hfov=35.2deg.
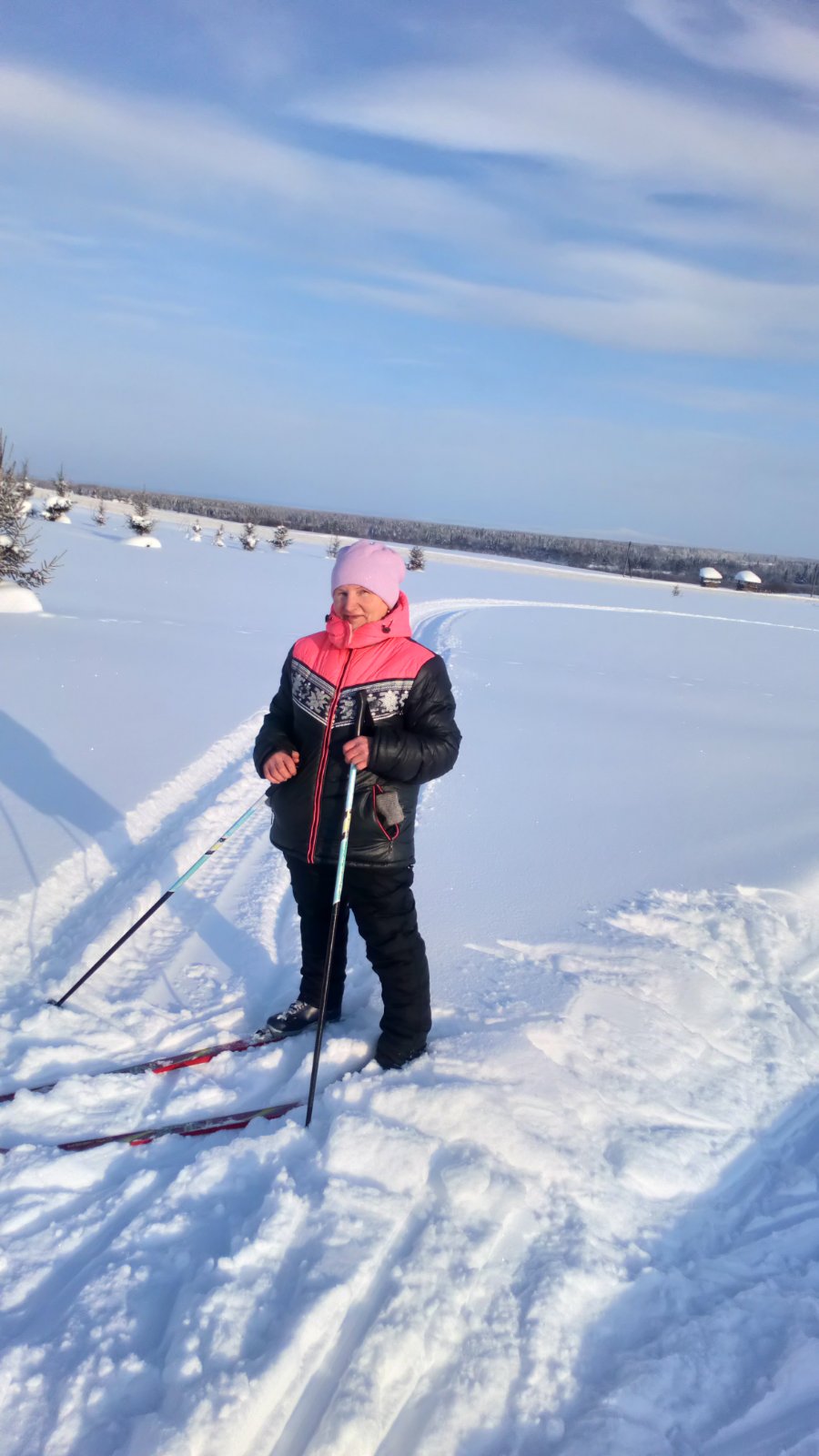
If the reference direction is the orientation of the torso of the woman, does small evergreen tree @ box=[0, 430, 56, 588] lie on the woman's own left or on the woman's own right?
on the woman's own right

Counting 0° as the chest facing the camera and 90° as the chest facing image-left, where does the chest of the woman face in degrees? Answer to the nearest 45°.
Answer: approximately 45°
